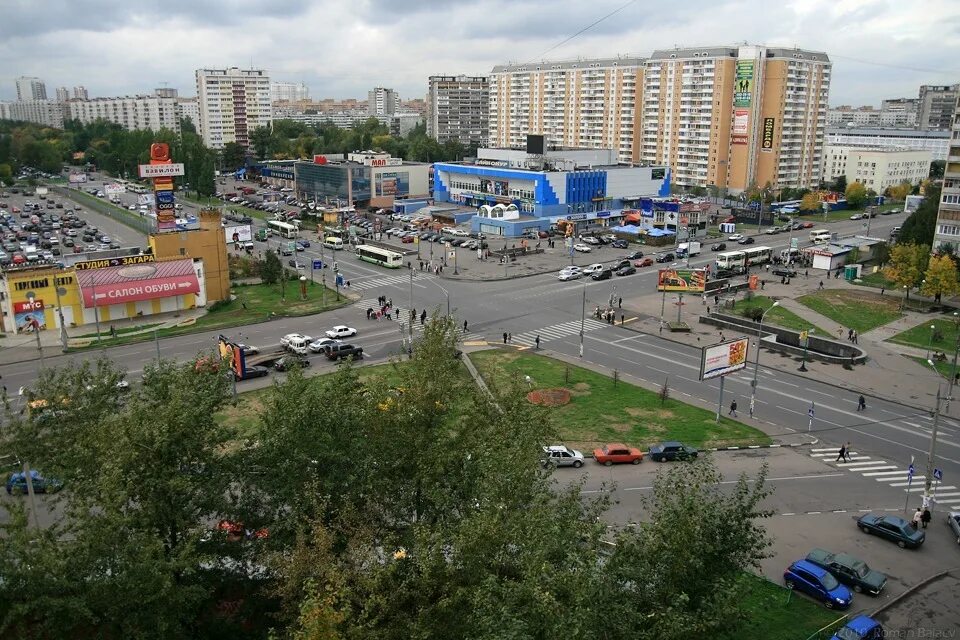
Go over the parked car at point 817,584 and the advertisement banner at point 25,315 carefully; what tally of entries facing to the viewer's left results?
0

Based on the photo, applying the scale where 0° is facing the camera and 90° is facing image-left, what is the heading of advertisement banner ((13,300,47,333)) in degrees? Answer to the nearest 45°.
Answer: approximately 0°

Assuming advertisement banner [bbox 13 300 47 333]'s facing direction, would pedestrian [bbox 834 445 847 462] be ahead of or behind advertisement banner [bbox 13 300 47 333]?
ahead

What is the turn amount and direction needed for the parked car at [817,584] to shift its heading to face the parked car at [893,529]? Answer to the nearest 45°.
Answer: approximately 90° to its left

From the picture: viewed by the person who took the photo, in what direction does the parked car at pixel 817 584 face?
facing the viewer and to the right of the viewer

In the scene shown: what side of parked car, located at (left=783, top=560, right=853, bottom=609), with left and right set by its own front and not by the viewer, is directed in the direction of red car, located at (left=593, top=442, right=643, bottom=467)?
back

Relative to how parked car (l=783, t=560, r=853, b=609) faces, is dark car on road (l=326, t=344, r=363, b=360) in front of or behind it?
behind

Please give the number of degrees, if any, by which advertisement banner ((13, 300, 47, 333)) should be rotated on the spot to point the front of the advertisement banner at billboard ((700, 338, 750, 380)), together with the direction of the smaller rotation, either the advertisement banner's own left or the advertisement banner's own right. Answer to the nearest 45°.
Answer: approximately 45° to the advertisement banner's own left

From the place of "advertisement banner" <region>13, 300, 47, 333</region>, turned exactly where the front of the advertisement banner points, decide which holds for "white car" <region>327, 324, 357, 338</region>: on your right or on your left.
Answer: on your left

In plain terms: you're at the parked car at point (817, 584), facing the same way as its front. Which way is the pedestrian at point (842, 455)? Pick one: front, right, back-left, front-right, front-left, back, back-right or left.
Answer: back-left

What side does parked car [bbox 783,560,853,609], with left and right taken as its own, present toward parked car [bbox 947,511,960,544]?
left

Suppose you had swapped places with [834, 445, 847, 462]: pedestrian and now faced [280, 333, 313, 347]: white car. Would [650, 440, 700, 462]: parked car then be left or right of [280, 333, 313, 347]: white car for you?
left

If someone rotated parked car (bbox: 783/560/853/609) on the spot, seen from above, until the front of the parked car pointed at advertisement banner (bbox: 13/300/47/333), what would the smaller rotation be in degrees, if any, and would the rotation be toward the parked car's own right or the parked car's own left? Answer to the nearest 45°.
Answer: approximately 135° to the parked car's own right

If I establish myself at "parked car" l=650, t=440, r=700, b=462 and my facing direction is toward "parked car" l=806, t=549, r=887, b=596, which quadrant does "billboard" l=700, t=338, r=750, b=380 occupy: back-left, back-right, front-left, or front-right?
back-left

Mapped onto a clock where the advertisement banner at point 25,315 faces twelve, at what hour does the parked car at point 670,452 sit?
The parked car is roughly at 11 o'clock from the advertisement banner.

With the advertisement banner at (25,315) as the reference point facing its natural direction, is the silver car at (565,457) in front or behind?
in front

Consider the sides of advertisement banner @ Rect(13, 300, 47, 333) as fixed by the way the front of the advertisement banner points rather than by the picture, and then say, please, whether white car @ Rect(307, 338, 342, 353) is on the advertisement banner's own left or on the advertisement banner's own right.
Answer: on the advertisement banner's own left
